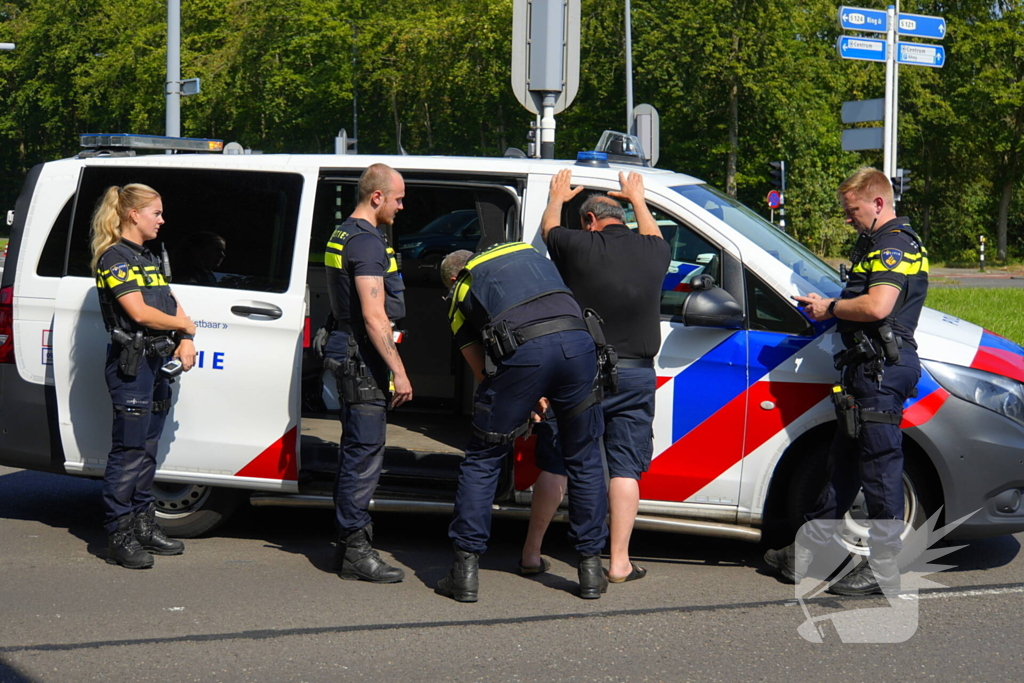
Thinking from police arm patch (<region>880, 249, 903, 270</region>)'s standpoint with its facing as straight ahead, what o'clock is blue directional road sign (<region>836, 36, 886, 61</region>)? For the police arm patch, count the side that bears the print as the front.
The blue directional road sign is roughly at 6 o'clock from the police arm patch.

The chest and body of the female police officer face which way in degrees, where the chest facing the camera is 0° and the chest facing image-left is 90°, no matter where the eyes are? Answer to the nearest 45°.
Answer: approximately 270°

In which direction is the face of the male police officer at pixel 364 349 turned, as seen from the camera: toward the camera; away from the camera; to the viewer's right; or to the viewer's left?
to the viewer's right

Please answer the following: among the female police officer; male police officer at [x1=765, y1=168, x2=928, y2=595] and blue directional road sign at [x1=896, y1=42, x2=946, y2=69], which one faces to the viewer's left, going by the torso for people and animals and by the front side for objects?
the male police officer

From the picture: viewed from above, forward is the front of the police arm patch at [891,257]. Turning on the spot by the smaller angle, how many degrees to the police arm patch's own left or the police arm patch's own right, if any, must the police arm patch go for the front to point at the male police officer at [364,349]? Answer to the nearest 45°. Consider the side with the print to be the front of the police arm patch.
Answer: approximately 90° to the police arm patch's own right

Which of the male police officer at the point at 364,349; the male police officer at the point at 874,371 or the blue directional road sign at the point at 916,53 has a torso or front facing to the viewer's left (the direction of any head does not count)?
the male police officer at the point at 874,371

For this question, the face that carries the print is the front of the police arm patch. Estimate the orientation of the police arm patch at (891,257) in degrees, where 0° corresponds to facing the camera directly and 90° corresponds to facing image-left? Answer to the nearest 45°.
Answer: approximately 0°

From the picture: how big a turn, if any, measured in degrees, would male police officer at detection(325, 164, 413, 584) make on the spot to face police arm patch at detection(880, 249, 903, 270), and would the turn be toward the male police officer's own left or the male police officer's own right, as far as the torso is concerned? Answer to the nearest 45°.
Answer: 0° — they already face it

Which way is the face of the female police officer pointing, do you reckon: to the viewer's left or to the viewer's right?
to the viewer's right

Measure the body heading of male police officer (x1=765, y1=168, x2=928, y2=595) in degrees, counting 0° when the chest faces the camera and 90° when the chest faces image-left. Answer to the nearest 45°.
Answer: approximately 90°
